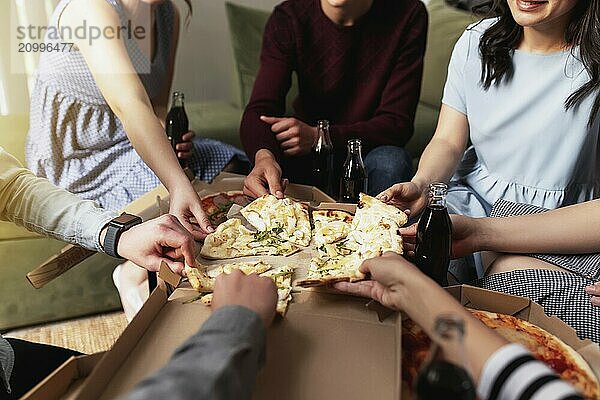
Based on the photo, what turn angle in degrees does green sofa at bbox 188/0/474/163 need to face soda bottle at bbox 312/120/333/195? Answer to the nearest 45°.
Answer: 0° — it already faces it

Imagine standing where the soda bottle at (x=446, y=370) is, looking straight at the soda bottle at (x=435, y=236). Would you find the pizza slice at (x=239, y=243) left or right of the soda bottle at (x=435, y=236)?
left

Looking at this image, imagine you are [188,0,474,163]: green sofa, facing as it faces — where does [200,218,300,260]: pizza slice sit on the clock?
The pizza slice is roughly at 12 o'clock from the green sofa.

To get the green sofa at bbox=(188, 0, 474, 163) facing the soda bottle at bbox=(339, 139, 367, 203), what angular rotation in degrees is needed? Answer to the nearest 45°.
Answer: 0° — it already faces it

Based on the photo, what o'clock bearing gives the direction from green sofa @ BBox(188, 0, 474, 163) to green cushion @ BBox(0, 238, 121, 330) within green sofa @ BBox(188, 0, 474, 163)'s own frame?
The green cushion is roughly at 1 o'clock from the green sofa.

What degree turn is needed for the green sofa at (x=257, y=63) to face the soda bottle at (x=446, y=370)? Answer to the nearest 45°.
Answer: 0° — it already faces it

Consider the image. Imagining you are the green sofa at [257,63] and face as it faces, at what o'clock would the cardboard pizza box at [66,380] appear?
The cardboard pizza box is roughly at 12 o'clock from the green sofa.

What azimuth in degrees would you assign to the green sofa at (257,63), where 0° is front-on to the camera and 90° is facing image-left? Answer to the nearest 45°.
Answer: approximately 0°
